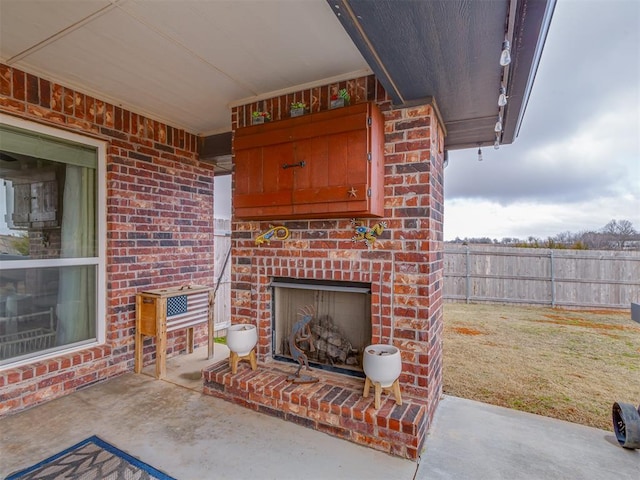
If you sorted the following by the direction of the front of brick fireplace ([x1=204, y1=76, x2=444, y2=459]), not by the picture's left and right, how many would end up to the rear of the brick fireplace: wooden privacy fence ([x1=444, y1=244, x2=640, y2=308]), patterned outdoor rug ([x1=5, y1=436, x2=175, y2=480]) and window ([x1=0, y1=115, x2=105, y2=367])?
1

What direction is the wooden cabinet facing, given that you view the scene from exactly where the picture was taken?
facing the viewer and to the left of the viewer

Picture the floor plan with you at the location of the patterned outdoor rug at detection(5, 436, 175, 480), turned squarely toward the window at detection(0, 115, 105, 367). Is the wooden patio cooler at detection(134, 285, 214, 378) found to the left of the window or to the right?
right

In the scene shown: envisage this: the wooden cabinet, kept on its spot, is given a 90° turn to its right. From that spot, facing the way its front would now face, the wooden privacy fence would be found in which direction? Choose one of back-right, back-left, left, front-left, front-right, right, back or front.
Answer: right

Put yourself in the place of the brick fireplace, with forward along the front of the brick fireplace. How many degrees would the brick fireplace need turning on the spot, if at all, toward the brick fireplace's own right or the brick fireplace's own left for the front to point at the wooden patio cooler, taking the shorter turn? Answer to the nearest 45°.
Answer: approximately 90° to the brick fireplace's own right
